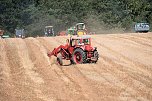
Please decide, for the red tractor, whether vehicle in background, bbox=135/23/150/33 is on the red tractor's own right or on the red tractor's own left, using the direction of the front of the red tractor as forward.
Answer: on the red tractor's own right
